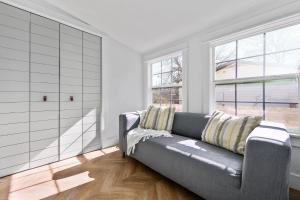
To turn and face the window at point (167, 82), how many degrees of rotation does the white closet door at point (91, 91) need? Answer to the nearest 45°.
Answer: approximately 45° to its left

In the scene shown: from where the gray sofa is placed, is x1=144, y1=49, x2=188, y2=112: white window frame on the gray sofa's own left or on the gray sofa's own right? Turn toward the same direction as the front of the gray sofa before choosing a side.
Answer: on the gray sofa's own right

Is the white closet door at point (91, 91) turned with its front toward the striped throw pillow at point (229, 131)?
yes

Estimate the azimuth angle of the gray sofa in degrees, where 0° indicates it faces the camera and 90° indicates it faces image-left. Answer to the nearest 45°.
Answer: approximately 45°

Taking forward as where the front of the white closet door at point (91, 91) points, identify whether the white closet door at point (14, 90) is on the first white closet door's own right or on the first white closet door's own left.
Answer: on the first white closet door's own right

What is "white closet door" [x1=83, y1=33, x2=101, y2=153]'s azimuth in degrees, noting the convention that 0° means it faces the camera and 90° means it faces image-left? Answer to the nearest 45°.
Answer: approximately 315°

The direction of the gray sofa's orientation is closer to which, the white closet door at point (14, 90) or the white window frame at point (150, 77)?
the white closet door
